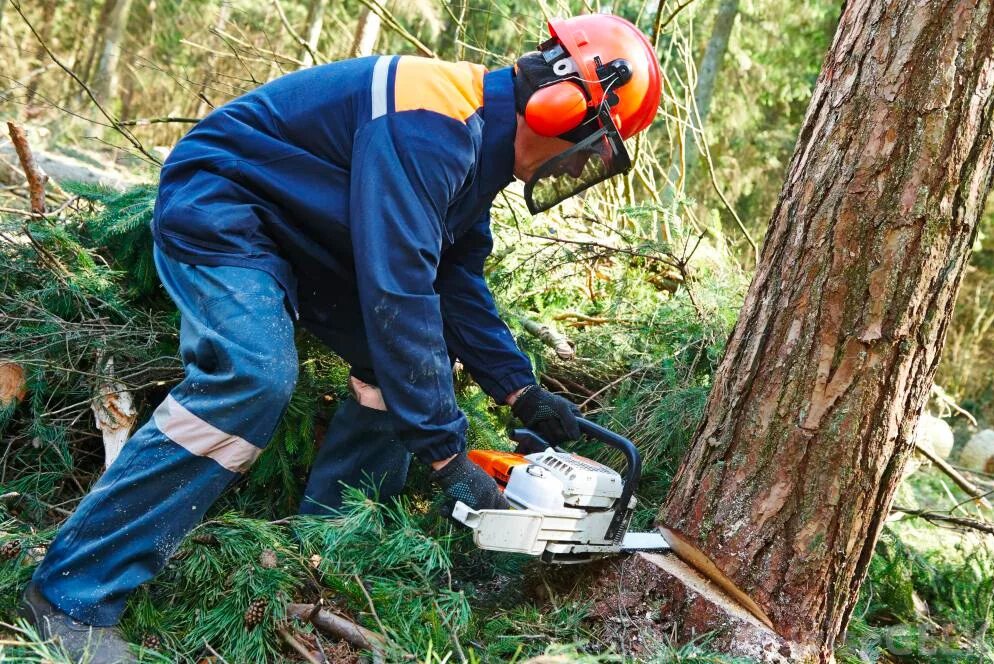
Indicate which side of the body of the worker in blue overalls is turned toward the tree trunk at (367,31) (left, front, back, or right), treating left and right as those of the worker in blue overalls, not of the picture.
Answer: left

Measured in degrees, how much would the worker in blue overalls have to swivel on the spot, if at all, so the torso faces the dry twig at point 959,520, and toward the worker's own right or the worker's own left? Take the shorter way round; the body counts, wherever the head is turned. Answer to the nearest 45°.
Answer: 0° — they already face it

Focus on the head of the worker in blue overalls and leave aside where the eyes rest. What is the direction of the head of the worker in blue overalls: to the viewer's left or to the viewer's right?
to the viewer's right

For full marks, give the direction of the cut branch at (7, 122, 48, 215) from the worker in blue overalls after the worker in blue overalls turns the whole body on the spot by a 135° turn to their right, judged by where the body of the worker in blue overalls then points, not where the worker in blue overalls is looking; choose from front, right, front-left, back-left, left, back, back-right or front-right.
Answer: right

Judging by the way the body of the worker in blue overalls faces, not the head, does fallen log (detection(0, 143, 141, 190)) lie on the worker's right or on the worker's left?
on the worker's left

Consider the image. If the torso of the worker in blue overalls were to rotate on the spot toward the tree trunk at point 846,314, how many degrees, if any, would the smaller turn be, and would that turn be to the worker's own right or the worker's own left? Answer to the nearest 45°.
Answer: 0° — they already face it

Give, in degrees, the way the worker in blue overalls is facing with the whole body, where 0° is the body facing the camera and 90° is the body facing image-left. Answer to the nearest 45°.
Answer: approximately 270°

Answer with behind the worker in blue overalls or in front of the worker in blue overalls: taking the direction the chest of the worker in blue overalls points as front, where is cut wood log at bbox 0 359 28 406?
behind
